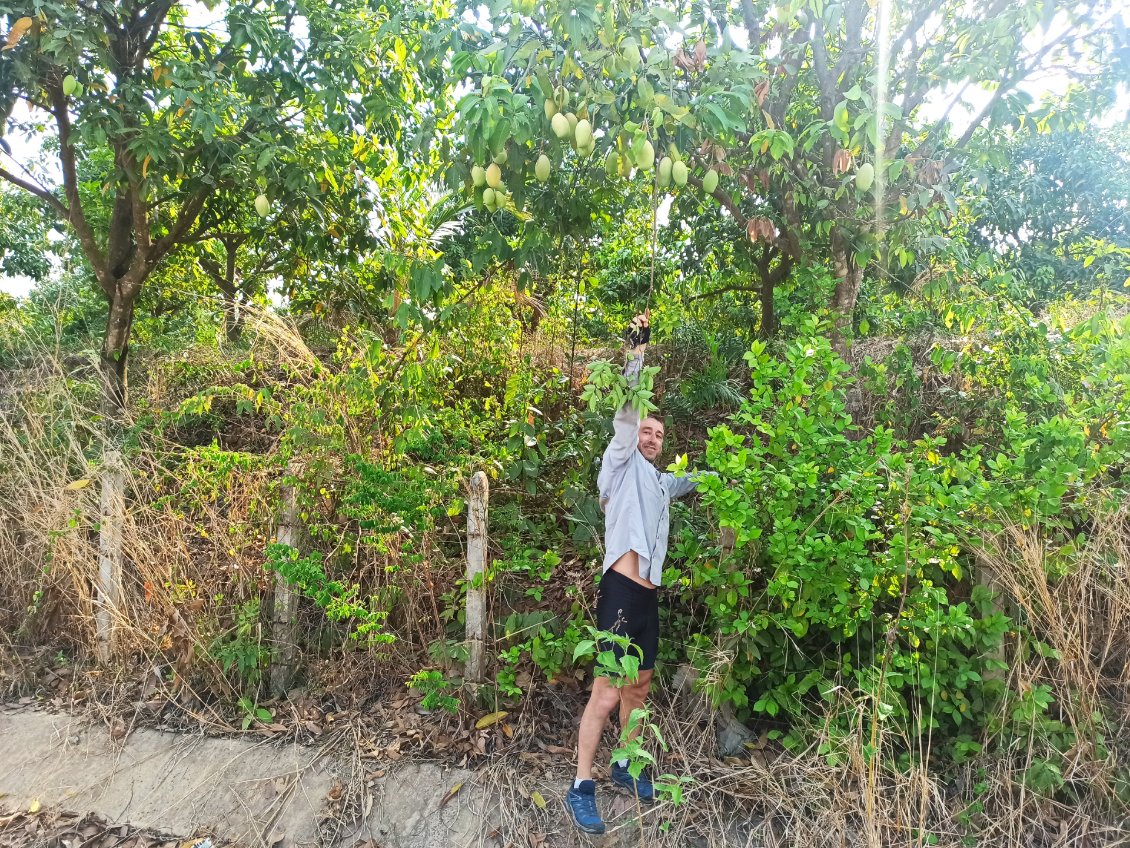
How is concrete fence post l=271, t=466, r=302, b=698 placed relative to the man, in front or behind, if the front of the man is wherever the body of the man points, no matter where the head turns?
behind

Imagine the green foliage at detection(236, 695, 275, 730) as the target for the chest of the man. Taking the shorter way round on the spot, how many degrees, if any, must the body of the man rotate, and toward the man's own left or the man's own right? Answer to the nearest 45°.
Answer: approximately 135° to the man's own right

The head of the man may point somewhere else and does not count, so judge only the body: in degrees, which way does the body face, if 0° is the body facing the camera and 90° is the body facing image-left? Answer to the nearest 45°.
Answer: approximately 315°

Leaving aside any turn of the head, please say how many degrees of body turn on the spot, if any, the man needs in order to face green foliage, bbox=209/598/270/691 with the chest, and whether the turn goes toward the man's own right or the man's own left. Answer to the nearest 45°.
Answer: approximately 135° to the man's own right

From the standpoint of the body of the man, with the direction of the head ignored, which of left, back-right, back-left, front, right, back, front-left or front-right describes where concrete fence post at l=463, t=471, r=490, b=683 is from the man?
back

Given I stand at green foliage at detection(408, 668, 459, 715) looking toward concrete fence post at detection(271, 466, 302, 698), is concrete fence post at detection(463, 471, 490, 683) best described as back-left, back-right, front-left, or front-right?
back-right
